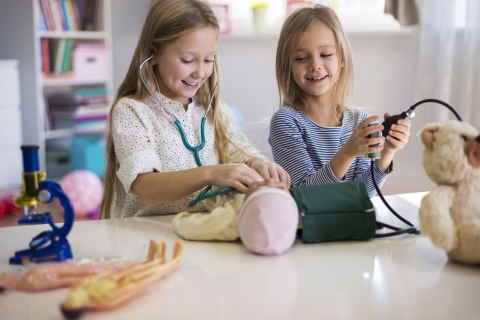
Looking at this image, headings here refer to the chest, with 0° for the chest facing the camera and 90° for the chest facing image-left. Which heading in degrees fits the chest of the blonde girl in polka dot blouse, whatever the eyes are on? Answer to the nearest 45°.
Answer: approximately 315°

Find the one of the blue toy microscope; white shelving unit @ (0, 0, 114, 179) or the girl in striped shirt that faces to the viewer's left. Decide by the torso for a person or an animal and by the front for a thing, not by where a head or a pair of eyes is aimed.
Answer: the blue toy microscope

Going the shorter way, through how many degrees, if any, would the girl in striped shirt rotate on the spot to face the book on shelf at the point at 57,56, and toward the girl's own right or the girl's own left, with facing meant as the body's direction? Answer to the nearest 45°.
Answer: approximately 180°

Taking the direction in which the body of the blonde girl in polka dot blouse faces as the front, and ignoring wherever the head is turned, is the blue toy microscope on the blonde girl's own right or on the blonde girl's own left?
on the blonde girl's own right

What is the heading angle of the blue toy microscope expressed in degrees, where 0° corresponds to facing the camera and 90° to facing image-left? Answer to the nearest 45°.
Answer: approximately 90°

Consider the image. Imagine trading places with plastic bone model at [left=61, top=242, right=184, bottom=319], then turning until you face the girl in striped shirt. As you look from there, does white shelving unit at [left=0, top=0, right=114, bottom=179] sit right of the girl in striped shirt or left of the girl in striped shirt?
left

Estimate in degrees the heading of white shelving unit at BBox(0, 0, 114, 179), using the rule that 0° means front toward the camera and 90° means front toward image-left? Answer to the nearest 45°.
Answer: approximately 315°

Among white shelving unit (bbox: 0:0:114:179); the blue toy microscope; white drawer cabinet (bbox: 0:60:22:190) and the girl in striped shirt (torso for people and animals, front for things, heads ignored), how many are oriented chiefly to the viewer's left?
1

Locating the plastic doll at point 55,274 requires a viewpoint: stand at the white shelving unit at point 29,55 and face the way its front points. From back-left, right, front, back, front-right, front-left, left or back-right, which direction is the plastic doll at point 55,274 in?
front-right

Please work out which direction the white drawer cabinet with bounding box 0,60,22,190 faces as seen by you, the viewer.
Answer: facing the viewer and to the right of the viewer

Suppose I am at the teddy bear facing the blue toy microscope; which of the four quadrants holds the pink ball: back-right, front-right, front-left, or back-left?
front-right
